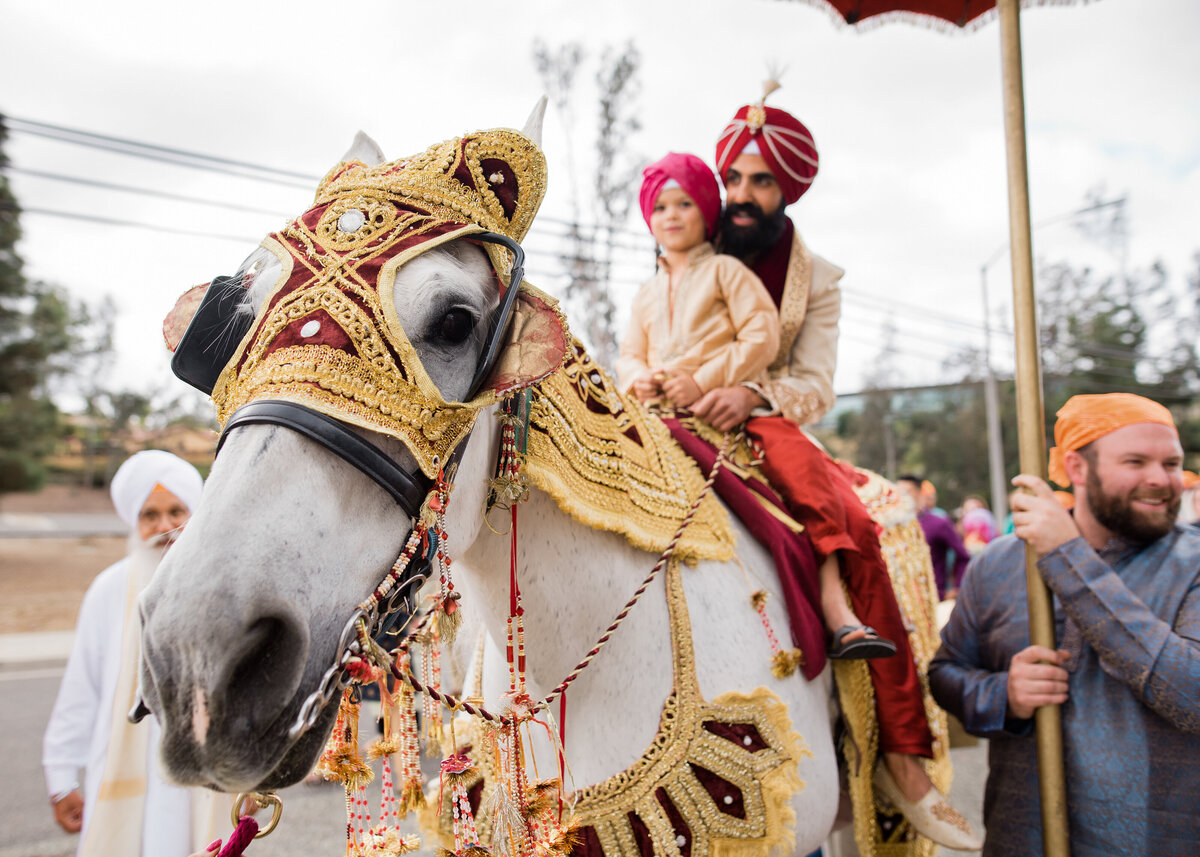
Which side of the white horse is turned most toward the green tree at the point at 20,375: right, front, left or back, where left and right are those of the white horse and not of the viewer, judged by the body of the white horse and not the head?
right

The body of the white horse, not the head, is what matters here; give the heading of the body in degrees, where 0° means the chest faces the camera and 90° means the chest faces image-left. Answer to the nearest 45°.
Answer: approximately 45°

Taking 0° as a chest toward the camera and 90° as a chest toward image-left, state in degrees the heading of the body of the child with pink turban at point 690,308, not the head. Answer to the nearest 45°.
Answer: approximately 45°

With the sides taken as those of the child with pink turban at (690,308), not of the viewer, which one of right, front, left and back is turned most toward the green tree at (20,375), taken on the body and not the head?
right

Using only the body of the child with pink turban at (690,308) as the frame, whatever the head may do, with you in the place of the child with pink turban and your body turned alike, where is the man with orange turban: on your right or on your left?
on your left

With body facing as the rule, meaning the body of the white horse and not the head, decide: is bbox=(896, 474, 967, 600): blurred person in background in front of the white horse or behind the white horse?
behind

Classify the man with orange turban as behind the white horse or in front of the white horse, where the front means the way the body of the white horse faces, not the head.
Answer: behind
